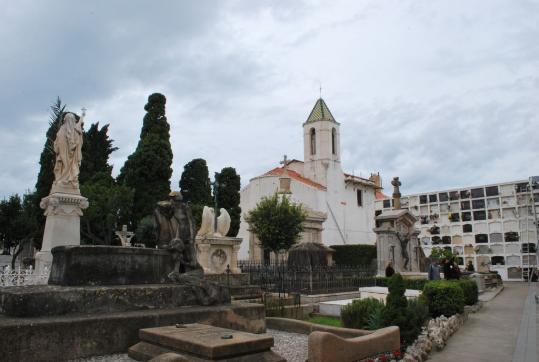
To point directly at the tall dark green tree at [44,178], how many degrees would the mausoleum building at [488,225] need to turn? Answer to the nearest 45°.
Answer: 0° — it already faces it

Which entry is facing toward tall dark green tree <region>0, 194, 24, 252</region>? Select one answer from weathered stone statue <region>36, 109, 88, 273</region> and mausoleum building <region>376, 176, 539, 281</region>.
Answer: the mausoleum building

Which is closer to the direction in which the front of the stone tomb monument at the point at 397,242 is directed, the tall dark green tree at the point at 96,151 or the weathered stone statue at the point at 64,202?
the weathered stone statue

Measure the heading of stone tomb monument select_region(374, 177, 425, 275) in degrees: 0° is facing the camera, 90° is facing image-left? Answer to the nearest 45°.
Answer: approximately 315°

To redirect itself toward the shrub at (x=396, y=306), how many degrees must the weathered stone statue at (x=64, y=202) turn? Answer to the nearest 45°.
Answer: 0° — it already faces it

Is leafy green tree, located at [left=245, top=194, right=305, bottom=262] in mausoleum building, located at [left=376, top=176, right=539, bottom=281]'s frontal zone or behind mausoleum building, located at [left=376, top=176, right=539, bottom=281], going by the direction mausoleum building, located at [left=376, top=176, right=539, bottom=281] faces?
frontal zone

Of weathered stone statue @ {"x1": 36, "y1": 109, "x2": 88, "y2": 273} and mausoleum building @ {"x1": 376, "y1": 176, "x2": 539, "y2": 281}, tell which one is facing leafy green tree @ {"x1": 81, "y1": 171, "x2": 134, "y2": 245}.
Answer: the mausoleum building

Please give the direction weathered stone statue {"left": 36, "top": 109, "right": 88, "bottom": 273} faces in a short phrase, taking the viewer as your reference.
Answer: facing the viewer and to the right of the viewer
